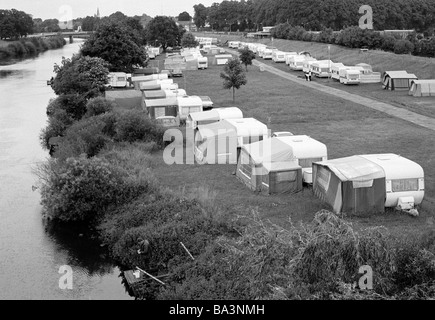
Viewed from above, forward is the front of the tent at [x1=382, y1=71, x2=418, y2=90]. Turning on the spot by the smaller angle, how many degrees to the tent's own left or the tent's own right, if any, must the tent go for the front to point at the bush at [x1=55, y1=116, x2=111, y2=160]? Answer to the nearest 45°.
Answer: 0° — it already faces it

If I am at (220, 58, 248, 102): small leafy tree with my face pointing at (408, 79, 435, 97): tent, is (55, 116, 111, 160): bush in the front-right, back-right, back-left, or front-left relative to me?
back-right

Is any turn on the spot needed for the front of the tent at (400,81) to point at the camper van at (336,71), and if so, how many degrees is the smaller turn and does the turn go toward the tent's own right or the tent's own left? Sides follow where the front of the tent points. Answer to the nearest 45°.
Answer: approximately 90° to the tent's own right

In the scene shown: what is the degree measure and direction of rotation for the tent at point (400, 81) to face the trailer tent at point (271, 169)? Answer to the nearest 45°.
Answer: approximately 45° to its left

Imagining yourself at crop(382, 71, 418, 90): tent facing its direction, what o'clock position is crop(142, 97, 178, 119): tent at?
crop(142, 97, 178, 119): tent is roughly at 12 o'clock from crop(382, 71, 418, 90): tent.

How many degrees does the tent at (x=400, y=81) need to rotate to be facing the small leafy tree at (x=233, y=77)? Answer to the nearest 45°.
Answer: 0° — it already faces it

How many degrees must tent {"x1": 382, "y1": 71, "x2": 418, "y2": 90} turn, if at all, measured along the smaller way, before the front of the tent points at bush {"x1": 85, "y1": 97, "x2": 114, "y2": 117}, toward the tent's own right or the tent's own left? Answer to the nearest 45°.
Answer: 0° — it already faces it

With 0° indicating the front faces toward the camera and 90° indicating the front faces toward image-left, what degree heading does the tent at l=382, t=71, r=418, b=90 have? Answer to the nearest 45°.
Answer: approximately 45°

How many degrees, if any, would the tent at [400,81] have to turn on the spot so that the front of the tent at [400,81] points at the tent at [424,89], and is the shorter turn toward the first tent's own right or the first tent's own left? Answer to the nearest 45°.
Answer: approximately 90° to the first tent's own left

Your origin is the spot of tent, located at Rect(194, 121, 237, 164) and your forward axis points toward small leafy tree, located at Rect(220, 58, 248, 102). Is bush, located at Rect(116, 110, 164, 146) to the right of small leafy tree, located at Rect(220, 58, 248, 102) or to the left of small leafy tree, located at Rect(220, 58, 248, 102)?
left

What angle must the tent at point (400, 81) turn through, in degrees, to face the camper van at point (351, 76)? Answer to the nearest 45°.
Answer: approximately 90° to its right

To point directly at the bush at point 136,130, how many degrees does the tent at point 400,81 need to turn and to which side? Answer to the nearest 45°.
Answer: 0° — it already faces it
